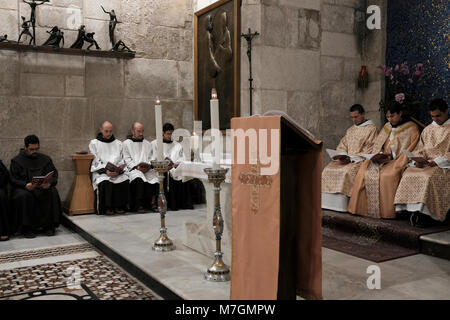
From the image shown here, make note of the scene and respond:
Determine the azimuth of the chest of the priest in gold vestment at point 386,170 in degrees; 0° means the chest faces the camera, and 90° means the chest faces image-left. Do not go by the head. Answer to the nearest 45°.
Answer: approximately 45°

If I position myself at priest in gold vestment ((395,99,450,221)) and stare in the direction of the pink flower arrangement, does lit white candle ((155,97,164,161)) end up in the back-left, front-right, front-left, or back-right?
back-left

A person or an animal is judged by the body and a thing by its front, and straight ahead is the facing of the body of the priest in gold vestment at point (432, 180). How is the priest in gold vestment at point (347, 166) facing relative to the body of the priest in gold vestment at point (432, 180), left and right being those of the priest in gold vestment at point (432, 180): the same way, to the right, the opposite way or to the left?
the same way

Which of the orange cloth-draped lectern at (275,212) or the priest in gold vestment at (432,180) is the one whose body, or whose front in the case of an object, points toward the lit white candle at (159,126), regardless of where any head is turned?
the priest in gold vestment

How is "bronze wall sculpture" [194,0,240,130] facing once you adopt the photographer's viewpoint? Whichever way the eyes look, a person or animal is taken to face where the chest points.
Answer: facing the viewer and to the left of the viewer

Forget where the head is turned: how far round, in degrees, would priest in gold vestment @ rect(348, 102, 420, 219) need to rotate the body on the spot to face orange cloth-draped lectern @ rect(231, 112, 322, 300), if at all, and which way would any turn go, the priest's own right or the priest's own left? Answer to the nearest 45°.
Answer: approximately 45° to the priest's own left

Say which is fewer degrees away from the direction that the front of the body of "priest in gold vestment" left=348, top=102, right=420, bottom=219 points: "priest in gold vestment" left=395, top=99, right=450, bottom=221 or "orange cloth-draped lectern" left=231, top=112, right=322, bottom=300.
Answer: the orange cloth-draped lectern

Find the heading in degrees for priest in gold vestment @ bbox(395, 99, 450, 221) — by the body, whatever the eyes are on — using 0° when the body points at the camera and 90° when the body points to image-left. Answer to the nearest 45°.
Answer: approximately 45°

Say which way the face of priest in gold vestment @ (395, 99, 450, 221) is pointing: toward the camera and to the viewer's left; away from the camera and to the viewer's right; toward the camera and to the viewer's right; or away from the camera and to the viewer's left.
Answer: toward the camera and to the viewer's left

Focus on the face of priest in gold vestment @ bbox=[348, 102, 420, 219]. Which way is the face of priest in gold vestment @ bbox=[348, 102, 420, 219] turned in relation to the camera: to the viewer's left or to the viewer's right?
to the viewer's left

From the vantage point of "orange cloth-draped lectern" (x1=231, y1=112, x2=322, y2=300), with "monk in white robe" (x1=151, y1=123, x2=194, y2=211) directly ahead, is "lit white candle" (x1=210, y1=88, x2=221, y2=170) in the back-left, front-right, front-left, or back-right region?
front-left
